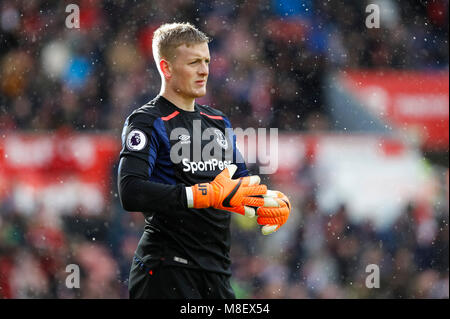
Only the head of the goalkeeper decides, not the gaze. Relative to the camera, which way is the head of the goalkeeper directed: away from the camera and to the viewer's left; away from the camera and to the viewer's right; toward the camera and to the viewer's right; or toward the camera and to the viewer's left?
toward the camera and to the viewer's right

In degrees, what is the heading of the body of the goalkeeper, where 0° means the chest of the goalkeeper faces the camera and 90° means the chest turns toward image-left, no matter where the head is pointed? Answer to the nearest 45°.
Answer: approximately 315°
